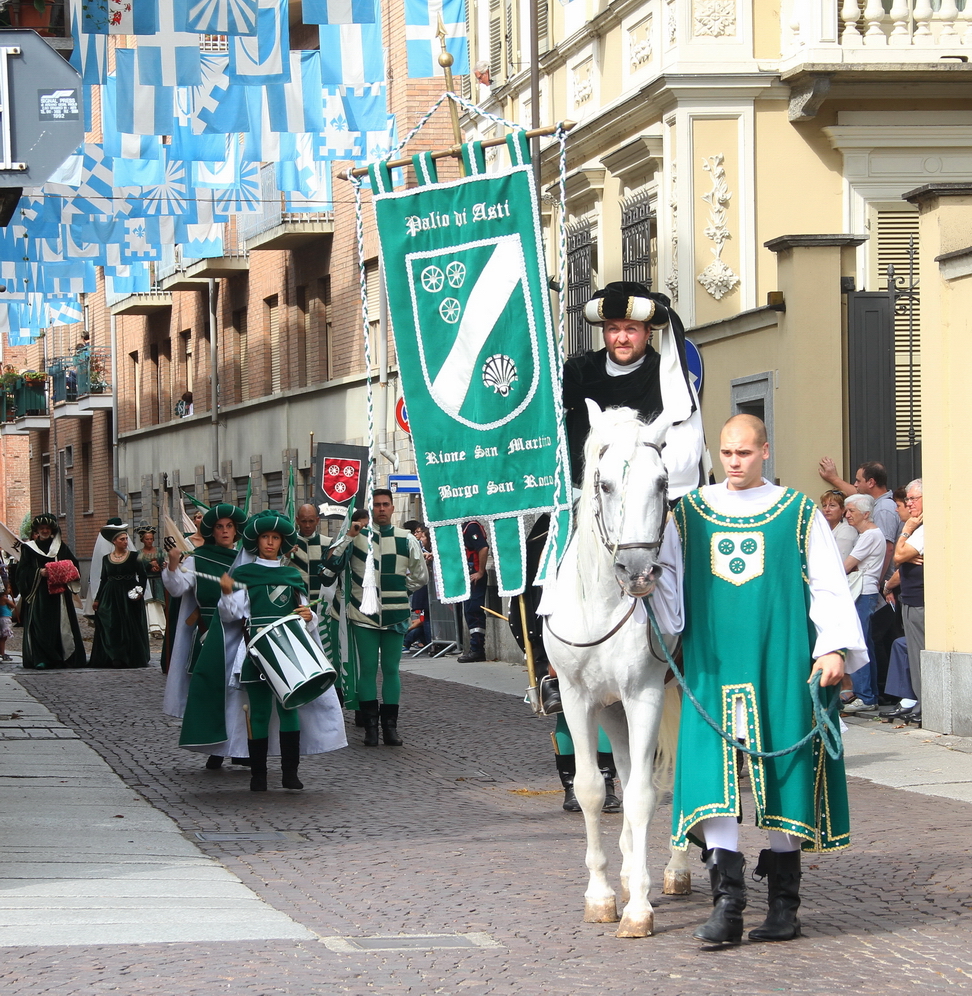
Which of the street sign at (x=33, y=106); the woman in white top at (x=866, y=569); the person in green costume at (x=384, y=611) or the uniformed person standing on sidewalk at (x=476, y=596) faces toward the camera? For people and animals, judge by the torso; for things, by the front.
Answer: the person in green costume

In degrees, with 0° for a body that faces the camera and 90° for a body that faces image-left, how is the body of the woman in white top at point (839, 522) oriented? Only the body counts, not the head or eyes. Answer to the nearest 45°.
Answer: approximately 45°

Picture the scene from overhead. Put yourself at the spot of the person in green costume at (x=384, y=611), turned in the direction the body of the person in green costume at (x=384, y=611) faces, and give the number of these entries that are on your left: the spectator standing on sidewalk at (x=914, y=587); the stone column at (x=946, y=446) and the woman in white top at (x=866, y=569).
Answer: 3

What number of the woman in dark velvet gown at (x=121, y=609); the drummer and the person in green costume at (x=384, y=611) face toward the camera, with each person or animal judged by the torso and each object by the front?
3

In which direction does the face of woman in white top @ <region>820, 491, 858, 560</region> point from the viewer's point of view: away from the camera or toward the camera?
toward the camera

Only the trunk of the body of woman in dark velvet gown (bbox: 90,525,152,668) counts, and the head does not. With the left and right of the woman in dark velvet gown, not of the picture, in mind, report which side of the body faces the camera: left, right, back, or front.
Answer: front

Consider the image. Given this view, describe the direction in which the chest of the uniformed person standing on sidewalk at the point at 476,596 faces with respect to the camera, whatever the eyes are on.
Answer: to the viewer's left

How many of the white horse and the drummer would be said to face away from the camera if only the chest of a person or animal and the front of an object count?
0

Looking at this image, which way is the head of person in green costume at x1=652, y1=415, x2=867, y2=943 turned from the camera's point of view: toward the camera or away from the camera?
toward the camera

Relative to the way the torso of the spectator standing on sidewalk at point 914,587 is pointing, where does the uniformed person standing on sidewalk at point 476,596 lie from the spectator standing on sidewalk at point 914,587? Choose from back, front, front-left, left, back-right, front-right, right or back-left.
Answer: front-right

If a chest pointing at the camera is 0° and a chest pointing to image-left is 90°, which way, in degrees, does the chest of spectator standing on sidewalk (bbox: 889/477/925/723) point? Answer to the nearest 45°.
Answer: approximately 90°

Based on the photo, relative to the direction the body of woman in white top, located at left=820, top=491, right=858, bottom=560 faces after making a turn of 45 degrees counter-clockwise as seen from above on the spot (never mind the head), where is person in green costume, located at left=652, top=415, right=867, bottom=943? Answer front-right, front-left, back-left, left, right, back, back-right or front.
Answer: front

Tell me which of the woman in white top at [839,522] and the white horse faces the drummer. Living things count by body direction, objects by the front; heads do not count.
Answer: the woman in white top

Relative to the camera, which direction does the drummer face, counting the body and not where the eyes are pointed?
toward the camera

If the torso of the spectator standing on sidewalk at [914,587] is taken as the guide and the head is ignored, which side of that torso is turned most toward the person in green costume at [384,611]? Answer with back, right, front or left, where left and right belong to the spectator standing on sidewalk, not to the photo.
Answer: front

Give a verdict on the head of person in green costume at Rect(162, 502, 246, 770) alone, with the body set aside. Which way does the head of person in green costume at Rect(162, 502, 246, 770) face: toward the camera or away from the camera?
toward the camera

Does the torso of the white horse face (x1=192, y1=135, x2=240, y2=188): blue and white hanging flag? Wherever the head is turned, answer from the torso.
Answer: no

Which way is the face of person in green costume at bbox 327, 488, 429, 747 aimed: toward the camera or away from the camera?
toward the camera
